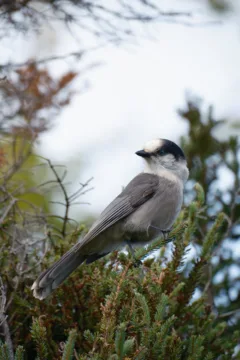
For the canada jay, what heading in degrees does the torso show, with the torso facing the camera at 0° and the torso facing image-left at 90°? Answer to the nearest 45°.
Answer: approximately 270°
